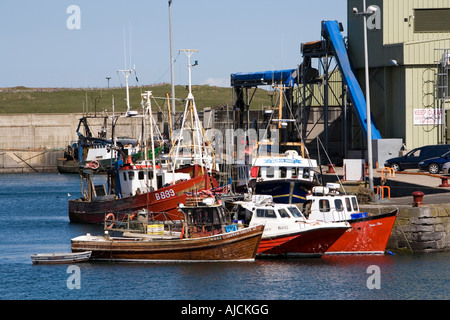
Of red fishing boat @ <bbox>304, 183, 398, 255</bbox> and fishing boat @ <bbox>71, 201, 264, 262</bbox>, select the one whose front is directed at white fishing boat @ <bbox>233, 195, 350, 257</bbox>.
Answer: the fishing boat

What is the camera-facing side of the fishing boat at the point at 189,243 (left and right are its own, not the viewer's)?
right

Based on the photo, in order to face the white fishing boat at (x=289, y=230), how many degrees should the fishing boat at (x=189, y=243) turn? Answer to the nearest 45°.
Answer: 0° — it already faces it

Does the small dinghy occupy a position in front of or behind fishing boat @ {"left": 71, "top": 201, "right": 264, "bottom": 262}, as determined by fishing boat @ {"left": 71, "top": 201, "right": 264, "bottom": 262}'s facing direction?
behind

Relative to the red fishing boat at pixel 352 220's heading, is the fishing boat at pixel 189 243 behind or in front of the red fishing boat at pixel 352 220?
behind

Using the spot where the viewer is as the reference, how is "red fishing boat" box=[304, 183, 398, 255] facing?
facing to the right of the viewer

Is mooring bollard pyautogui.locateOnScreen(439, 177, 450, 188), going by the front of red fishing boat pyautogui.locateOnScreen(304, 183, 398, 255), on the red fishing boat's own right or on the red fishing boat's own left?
on the red fishing boat's own left

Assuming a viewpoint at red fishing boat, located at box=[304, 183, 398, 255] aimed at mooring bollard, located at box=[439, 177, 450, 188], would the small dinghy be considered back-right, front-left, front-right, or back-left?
back-left
